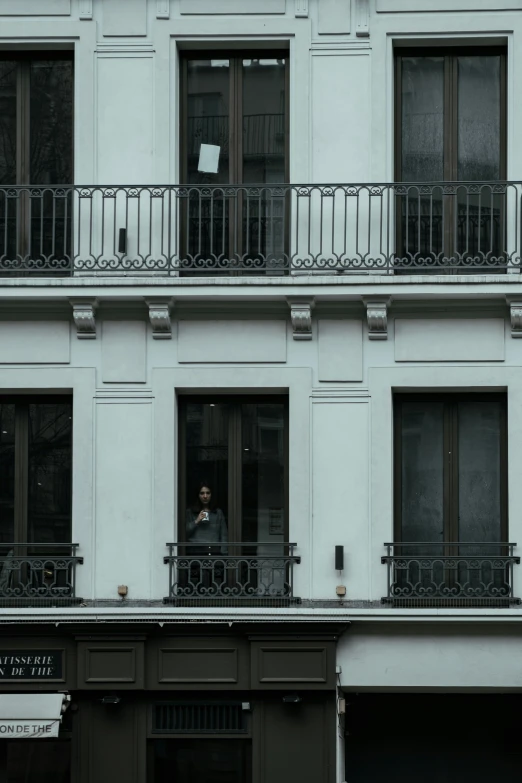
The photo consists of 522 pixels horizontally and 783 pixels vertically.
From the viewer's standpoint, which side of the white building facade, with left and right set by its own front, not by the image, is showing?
front

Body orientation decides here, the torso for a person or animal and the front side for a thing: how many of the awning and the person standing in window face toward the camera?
2

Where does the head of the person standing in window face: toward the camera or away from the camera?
toward the camera

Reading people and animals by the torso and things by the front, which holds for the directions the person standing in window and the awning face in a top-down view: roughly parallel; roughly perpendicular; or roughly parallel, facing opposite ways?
roughly parallel

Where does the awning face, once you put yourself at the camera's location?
facing the viewer

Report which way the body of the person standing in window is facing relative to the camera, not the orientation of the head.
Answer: toward the camera
